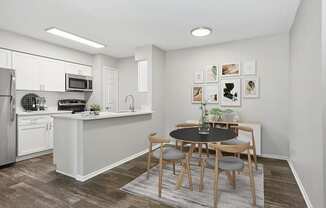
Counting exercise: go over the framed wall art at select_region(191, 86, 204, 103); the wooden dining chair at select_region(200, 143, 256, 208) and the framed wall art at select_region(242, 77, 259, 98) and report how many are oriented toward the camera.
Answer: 2

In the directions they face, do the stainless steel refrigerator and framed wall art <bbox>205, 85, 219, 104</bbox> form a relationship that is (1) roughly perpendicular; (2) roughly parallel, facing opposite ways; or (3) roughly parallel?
roughly perpendicular

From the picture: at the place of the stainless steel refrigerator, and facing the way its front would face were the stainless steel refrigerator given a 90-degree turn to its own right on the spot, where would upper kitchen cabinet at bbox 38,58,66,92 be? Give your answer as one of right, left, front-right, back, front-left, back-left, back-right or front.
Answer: back

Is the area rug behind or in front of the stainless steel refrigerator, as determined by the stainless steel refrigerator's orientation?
in front

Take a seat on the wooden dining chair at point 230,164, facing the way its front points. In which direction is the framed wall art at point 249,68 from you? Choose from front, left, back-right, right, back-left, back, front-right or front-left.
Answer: front-right

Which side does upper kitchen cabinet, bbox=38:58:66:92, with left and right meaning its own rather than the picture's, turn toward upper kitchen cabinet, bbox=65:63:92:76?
left

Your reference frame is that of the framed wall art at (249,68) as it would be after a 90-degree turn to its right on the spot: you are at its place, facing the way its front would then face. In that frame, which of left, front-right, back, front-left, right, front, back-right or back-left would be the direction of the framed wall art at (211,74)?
front

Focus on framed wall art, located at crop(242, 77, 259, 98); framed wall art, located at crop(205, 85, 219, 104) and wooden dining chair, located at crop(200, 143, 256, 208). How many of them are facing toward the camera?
2

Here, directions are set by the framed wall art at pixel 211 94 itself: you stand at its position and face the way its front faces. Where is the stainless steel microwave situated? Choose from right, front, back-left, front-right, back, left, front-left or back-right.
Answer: right

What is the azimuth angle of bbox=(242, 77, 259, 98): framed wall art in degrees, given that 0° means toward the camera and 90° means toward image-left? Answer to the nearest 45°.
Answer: approximately 0°

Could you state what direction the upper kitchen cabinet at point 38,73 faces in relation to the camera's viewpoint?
facing the viewer and to the right of the viewer

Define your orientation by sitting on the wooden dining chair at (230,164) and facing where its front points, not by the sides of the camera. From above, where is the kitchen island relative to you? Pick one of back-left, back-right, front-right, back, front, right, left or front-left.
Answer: front-left

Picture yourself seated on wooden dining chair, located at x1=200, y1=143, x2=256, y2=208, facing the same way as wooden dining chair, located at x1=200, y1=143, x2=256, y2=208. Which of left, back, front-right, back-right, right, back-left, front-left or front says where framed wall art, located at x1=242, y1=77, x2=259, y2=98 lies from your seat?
front-right

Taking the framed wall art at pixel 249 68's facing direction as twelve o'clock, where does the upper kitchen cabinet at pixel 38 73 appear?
The upper kitchen cabinet is roughly at 2 o'clock from the framed wall art.
